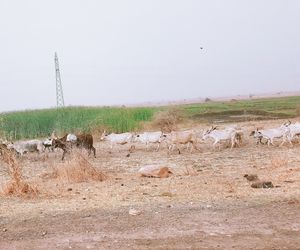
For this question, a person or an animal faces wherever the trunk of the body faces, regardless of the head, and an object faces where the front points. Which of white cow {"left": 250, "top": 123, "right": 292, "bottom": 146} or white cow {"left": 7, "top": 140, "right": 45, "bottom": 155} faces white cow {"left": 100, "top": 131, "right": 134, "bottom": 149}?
white cow {"left": 250, "top": 123, "right": 292, "bottom": 146}

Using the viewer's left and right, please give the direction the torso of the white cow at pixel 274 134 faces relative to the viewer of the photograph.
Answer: facing to the left of the viewer

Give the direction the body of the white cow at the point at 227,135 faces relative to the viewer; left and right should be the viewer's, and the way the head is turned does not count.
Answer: facing to the left of the viewer

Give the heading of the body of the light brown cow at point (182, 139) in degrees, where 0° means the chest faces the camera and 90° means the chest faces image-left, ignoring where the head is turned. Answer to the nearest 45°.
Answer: approximately 90°

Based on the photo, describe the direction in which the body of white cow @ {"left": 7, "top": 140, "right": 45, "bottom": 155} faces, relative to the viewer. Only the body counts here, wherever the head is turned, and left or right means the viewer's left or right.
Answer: facing to the left of the viewer

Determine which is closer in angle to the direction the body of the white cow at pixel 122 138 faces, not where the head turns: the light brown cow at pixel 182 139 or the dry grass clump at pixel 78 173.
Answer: the dry grass clump

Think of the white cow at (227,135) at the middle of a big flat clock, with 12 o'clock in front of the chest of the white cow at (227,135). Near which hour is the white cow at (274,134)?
the white cow at (274,134) is roughly at 6 o'clock from the white cow at (227,135).

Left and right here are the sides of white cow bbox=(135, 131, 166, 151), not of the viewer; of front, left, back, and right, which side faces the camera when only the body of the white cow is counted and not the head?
left
